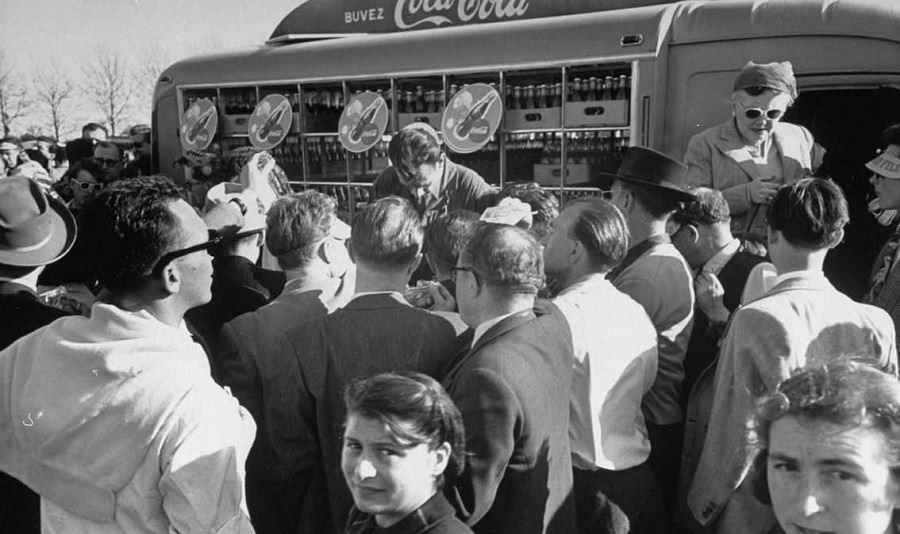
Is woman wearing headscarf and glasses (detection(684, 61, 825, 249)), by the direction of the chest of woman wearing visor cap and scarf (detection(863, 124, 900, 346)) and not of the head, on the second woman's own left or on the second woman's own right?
on the second woman's own right

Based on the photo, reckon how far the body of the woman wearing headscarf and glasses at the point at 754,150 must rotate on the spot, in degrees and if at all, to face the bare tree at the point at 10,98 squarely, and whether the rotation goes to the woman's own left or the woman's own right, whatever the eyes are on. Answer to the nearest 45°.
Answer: approximately 135° to the woman's own right

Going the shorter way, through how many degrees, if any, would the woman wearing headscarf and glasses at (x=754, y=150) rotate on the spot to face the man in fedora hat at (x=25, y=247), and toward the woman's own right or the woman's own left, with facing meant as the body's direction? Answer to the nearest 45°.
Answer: approximately 45° to the woman's own right

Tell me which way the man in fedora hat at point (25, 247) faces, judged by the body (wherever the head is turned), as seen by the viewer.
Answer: away from the camera

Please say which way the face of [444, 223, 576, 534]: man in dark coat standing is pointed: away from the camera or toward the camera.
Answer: away from the camera

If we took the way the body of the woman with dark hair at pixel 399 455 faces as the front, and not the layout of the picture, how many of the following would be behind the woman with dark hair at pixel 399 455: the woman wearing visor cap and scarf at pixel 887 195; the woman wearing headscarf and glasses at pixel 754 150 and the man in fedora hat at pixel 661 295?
3

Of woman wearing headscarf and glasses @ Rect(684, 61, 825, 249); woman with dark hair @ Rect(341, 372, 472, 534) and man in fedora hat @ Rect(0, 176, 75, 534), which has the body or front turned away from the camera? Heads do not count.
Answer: the man in fedora hat

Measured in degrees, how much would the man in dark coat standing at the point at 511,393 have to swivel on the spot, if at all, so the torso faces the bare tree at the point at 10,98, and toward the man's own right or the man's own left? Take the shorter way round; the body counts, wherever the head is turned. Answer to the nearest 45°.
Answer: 0° — they already face it

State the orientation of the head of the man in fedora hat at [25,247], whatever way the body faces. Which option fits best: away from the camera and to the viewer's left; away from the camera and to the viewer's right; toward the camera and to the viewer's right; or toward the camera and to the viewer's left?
away from the camera and to the viewer's right

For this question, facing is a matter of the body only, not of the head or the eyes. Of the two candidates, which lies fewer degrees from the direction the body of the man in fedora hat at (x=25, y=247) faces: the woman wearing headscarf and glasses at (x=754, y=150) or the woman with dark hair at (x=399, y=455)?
the woman wearing headscarf and glasses

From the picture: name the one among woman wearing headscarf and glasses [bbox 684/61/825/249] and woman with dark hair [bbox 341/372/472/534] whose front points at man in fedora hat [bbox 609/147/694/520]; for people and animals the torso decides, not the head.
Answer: the woman wearing headscarf and glasses

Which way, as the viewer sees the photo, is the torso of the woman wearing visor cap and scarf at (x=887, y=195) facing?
to the viewer's left

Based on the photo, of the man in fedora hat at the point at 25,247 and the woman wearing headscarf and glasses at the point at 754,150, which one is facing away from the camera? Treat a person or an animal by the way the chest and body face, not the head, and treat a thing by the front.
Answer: the man in fedora hat
